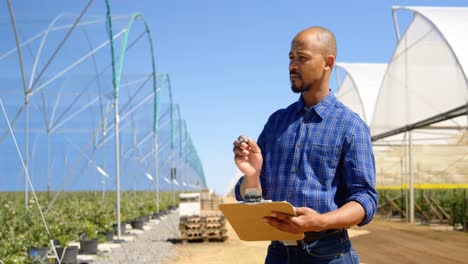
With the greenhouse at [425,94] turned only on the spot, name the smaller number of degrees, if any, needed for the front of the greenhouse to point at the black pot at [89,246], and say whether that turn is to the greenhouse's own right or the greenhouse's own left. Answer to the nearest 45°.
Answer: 0° — it already faces it

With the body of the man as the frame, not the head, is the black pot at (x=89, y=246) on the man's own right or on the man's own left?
on the man's own right

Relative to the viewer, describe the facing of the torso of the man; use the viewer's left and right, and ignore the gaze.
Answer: facing the viewer and to the left of the viewer

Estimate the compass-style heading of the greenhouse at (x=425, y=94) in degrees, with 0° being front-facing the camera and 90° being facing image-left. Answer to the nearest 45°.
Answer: approximately 45°

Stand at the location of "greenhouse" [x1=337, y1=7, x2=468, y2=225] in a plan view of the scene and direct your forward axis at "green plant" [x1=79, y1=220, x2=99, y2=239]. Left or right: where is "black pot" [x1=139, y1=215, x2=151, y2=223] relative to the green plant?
right

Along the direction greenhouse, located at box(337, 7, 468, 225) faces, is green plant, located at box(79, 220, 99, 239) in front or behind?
in front

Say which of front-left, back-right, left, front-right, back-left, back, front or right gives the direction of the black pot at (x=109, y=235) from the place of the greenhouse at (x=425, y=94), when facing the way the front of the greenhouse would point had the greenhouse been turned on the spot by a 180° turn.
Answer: back

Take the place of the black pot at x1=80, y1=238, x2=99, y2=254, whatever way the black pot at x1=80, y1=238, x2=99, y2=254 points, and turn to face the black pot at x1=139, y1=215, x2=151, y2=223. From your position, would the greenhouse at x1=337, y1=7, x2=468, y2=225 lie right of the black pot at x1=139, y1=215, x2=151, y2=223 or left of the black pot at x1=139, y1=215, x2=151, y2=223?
right

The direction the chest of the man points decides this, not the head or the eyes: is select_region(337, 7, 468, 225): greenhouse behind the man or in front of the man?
behind

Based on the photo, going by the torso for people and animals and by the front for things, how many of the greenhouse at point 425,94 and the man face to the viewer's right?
0
